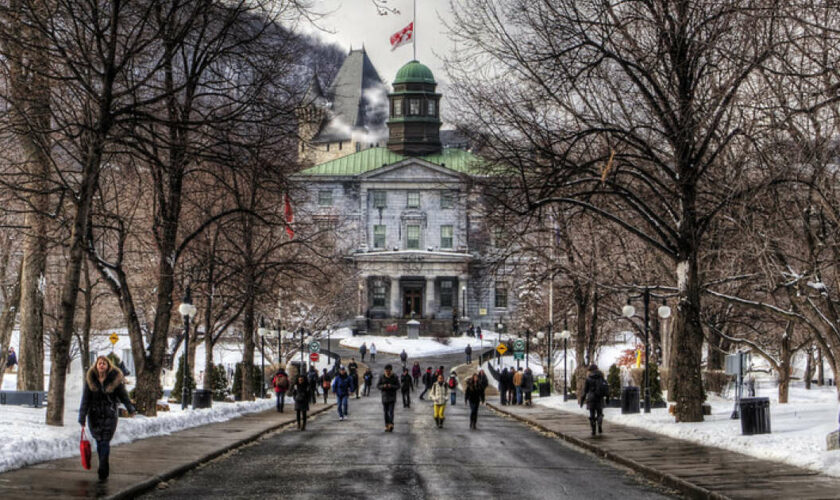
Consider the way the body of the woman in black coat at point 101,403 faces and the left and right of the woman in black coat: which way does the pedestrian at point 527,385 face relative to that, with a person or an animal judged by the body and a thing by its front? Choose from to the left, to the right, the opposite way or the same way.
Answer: the opposite way

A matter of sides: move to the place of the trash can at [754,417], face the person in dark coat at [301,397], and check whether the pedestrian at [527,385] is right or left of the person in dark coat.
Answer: right

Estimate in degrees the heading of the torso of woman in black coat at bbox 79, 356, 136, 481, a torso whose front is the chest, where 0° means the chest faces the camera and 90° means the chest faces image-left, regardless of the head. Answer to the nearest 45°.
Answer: approximately 0°

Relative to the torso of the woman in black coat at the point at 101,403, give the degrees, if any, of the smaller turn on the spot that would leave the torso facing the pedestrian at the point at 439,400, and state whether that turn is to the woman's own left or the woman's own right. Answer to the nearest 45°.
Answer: approximately 135° to the woman's own left

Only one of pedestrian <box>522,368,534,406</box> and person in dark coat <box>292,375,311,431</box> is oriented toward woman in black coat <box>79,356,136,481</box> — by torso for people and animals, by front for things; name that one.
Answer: the person in dark coat

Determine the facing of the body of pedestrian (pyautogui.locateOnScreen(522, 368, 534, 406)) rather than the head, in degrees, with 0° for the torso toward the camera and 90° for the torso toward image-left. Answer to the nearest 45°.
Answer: approximately 180°

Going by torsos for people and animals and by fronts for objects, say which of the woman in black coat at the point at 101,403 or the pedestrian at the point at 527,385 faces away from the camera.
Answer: the pedestrian

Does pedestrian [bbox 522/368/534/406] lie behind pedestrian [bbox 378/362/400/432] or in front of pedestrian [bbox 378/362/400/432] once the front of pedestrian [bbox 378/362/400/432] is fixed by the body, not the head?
behind

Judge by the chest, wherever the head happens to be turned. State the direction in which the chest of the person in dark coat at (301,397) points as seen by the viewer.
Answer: toward the camera
